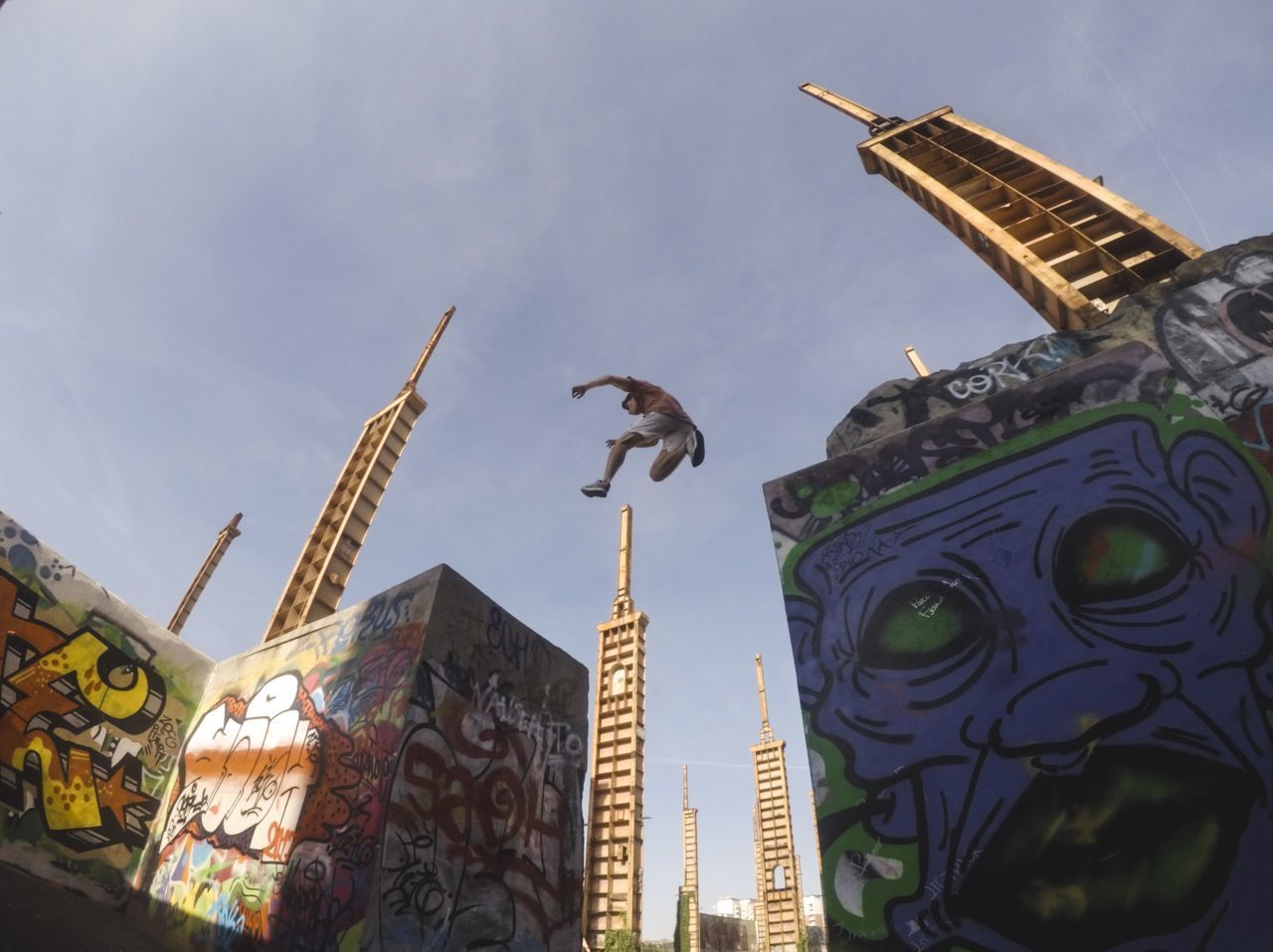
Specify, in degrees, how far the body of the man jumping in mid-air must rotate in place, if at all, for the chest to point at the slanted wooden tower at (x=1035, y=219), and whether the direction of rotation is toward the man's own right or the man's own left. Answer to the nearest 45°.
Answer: approximately 180°

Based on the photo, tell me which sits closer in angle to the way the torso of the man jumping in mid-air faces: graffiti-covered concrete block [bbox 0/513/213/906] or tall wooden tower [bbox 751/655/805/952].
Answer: the graffiti-covered concrete block

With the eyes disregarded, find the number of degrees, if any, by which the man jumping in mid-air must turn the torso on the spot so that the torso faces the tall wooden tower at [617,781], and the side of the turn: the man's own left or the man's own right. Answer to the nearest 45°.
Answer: approximately 90° to the man's own right

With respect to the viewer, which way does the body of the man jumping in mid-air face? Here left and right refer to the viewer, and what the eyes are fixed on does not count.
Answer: facing to the left of the viewer

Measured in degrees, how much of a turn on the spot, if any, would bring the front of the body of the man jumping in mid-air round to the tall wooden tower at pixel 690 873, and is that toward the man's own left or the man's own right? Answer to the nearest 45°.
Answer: approximately 90° to the man's own right

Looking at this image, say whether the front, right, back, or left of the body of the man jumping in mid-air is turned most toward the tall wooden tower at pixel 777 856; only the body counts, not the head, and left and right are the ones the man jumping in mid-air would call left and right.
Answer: right

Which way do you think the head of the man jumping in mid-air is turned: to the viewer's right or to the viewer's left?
to the viewer's left

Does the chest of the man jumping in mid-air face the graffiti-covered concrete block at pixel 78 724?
yes

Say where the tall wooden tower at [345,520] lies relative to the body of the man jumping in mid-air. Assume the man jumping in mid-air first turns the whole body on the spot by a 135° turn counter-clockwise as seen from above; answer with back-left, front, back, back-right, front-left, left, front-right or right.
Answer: back

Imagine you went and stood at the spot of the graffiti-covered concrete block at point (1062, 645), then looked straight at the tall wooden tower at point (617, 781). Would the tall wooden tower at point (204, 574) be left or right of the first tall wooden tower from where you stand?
left
